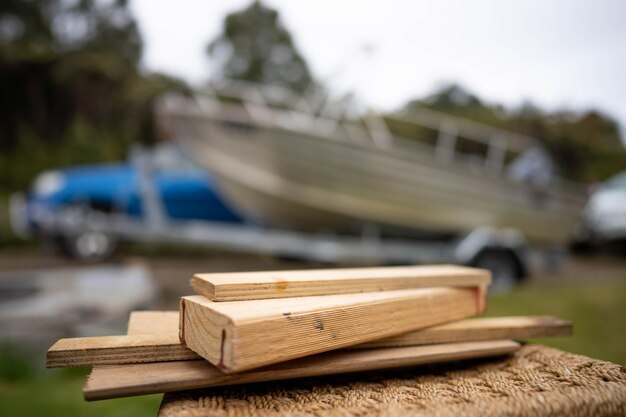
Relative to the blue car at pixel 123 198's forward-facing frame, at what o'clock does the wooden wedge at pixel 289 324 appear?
The wooden wedge is roughly at 9 o'clock from the blue car.

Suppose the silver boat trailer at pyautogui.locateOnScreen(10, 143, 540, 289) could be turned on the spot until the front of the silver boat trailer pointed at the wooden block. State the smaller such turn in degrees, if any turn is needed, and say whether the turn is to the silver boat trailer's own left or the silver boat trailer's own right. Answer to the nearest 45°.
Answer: approximately 90° to the silver boat trailer's own left

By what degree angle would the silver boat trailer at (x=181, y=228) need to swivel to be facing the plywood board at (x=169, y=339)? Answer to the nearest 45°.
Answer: approximately 90° to its left

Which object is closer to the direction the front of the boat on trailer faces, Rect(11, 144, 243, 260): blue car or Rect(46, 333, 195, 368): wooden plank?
the blue car

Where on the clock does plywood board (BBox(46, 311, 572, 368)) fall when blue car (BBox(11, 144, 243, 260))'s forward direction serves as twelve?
The plywood board is roughly at 9 o'clock from the blue car.

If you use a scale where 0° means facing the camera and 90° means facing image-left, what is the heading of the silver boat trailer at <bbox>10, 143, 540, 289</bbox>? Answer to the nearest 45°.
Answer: approximately 90°

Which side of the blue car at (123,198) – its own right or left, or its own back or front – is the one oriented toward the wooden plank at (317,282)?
left

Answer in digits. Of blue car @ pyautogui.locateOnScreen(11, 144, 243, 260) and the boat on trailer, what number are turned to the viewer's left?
2

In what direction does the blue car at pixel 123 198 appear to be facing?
to the viewer's left

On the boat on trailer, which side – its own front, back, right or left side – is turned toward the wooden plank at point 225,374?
left

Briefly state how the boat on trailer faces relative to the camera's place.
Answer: facing to the left of the viewer
